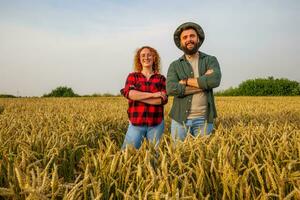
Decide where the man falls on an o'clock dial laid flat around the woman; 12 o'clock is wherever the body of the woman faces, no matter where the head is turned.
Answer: The man is roughly at 10 o'clock from the woman.

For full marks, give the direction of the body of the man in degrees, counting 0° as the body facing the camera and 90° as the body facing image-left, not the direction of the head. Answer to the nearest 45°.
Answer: approximately 0°

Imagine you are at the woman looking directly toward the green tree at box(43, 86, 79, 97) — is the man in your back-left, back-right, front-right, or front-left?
back-right

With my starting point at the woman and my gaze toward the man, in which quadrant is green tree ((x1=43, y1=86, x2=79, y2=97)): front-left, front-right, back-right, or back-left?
back-left

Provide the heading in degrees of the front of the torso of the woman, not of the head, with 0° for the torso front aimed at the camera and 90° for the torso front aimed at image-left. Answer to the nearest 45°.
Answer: approximately 0°

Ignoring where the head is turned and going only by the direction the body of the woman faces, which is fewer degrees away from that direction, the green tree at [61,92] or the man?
the man

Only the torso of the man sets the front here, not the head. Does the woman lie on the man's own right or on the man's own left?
on the man's own right

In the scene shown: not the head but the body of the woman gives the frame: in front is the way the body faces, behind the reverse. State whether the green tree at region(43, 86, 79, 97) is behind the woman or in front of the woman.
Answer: behind

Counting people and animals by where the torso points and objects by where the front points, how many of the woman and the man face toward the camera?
2
